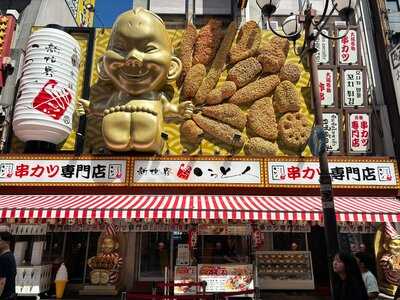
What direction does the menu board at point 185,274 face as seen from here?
toward the camera

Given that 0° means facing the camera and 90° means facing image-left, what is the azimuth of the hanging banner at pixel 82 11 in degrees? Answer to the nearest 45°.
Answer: approximately 0°

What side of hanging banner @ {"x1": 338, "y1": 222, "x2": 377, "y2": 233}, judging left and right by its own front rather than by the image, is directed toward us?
front

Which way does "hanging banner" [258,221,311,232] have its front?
toward the camera

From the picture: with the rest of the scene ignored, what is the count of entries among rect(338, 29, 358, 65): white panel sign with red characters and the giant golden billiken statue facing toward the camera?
2

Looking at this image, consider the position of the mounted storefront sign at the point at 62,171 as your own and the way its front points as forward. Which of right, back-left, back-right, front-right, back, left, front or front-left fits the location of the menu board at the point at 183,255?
left

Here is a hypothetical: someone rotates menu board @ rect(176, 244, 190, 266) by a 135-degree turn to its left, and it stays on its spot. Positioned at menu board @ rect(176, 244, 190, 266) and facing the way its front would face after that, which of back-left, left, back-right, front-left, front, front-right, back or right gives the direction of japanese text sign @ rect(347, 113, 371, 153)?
front-right

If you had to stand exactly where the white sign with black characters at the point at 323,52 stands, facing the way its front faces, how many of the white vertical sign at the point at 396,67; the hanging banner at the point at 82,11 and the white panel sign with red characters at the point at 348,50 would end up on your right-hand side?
1

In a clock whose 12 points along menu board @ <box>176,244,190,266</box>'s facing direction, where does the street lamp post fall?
The street lamp post is roughly at 11 o'clock from the menu board.

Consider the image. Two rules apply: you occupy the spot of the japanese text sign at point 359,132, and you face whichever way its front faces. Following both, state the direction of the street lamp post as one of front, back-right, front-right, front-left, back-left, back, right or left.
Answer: front

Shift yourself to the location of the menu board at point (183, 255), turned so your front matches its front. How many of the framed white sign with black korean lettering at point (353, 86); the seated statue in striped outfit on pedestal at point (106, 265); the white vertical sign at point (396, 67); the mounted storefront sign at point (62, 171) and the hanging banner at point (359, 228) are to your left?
3

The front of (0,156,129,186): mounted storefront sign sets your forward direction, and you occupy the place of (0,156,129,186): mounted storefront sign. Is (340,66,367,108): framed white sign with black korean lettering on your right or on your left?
on your left
